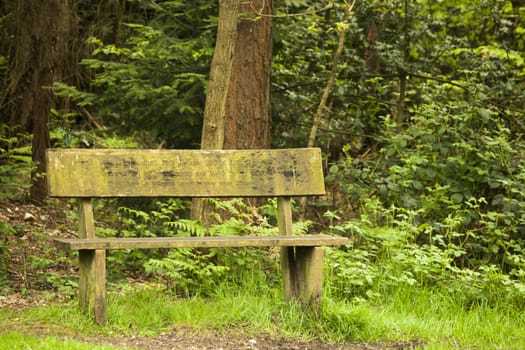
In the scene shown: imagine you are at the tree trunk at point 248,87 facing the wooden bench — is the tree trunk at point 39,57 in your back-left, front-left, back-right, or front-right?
back-right

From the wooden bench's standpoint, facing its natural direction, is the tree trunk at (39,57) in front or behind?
behind

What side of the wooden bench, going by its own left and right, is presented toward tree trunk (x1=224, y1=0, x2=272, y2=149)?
back

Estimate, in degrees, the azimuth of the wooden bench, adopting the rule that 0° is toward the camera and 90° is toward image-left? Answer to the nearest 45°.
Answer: approximately 0°
